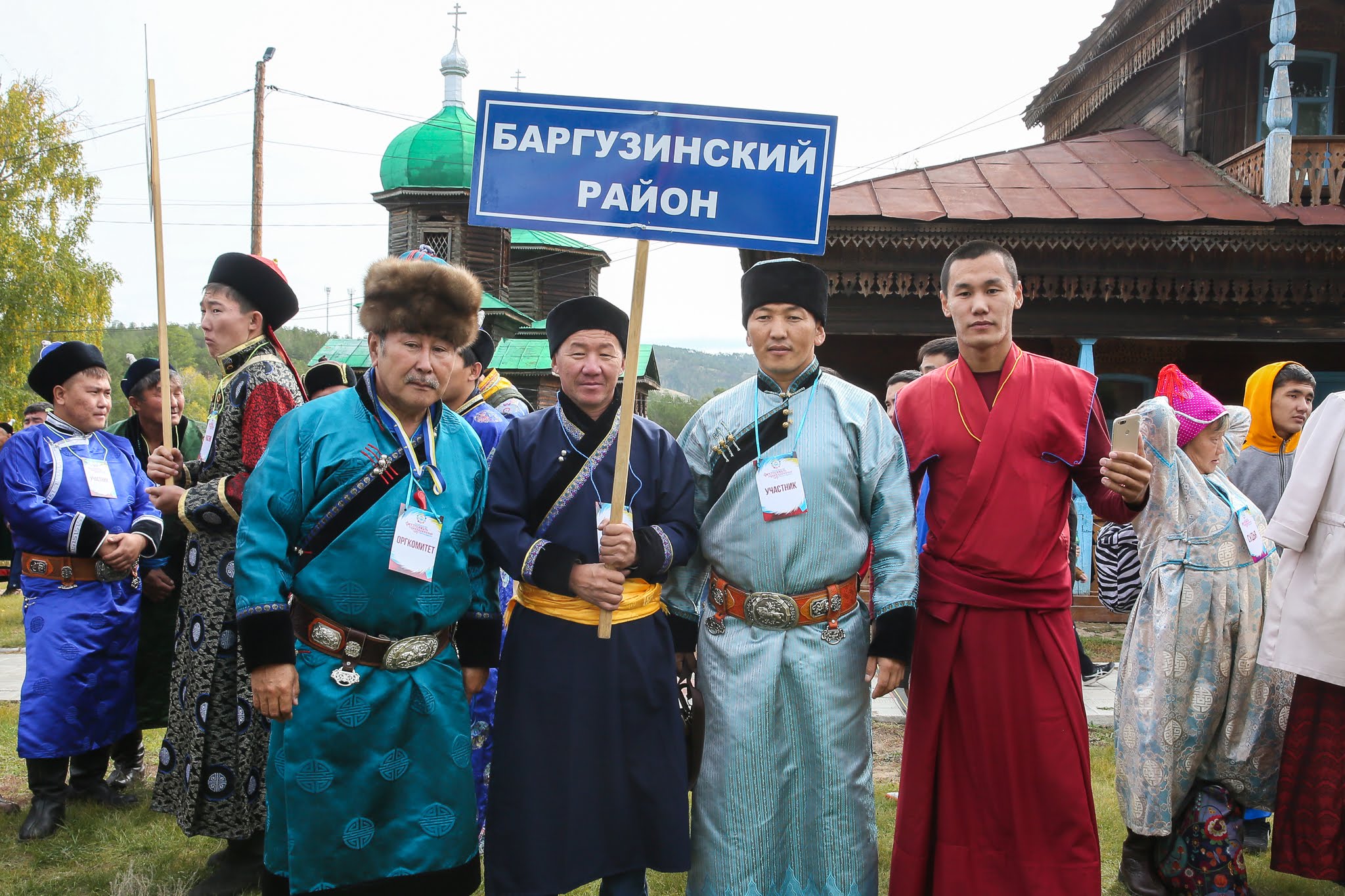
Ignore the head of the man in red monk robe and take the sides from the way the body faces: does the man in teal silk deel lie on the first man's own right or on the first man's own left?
on the first man's own right

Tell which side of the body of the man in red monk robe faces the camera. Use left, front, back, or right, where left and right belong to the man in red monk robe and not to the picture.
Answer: front

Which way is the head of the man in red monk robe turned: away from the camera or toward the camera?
toward the camera

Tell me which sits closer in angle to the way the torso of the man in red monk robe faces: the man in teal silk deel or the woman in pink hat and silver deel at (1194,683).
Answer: the man in teal silk deel

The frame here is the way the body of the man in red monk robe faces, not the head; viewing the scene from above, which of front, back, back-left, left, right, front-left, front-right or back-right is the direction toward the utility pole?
back-right

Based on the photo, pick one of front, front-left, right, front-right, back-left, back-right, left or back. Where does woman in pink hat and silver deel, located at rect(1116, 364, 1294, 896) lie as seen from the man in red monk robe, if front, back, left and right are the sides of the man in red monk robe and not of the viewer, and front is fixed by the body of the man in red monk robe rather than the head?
back-left
